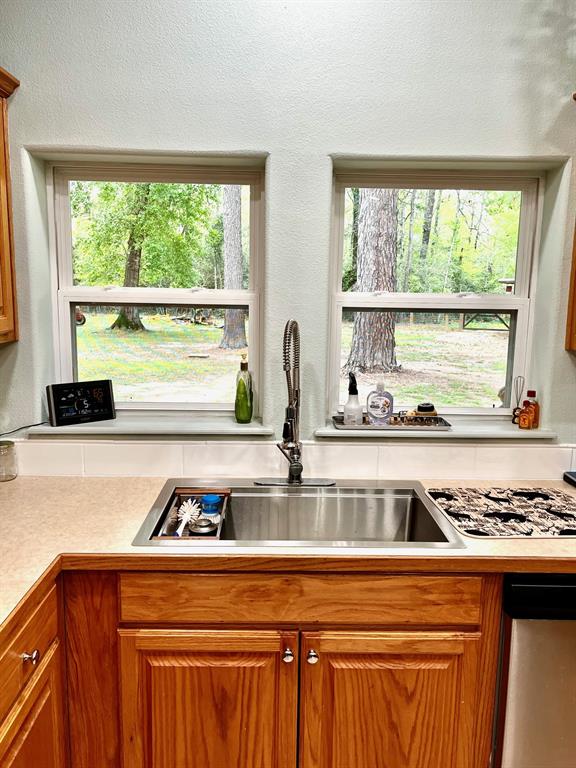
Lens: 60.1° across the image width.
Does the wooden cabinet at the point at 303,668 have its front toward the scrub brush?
no

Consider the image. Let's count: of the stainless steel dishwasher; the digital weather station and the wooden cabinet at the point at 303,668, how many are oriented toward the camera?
3

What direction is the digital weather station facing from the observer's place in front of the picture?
facing the viewer

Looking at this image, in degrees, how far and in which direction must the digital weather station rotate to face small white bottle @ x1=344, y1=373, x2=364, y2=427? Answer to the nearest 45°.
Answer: approximately 90° to its left

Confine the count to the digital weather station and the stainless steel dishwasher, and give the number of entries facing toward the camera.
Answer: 2

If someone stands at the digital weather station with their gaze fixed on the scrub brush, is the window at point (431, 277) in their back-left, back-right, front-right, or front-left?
front-left

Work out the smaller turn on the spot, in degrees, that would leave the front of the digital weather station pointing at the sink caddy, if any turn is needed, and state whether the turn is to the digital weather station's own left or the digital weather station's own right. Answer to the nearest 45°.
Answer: approximately 45° to the digital weather station's own left

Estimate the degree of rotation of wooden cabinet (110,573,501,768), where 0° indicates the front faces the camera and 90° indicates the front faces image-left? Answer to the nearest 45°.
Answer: approximately 0°

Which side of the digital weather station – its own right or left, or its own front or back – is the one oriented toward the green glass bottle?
left

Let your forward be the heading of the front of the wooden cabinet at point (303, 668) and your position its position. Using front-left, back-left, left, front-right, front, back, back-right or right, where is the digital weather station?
back-right

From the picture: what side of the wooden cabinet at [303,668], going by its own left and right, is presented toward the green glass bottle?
back

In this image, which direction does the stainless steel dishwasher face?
toward the camera

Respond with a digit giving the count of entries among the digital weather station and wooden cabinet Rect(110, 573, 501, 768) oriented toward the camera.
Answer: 2
